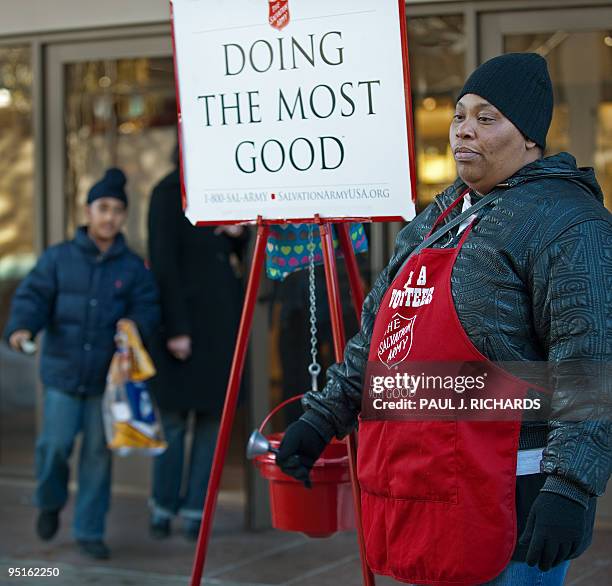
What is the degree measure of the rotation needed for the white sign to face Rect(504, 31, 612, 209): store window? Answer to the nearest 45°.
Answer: approximately 135° to its left

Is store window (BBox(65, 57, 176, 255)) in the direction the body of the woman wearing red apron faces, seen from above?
no

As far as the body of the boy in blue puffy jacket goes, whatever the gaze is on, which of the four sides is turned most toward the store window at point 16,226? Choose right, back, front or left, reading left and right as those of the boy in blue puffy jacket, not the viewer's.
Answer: back

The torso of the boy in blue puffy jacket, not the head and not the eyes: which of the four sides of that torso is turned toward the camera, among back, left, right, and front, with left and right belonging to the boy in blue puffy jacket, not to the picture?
front

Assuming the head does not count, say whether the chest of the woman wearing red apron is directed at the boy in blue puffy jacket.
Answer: no

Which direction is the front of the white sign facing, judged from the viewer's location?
facing the viewer

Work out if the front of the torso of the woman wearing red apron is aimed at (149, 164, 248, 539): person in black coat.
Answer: no

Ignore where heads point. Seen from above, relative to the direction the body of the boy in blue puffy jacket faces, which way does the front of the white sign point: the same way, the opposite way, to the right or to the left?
the same way

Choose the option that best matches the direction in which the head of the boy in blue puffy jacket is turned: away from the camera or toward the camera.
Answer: toward the camera

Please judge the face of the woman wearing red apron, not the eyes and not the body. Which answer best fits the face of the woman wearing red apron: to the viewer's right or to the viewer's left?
to the viewer's left

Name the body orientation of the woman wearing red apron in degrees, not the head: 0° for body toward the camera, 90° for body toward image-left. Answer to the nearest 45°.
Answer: approximately 45°

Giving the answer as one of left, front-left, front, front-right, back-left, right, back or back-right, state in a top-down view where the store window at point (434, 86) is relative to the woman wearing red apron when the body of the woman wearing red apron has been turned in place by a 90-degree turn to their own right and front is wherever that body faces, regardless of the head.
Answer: front-right

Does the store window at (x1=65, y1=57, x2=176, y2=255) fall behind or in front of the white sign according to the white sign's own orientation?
behind

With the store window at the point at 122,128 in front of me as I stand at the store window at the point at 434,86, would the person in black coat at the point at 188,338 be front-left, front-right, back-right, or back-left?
front-left
